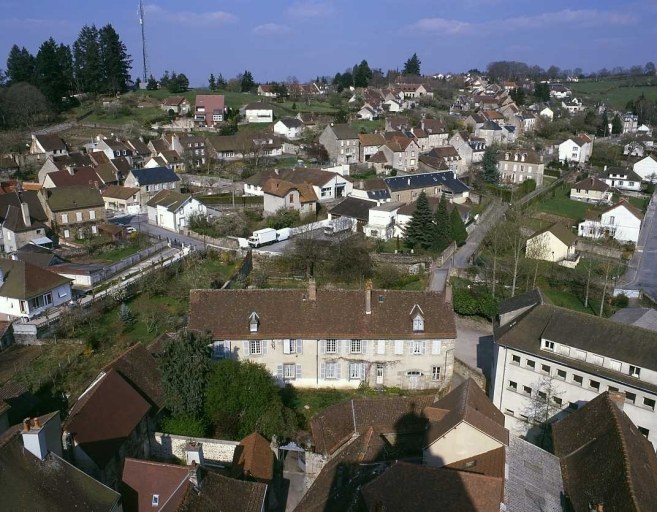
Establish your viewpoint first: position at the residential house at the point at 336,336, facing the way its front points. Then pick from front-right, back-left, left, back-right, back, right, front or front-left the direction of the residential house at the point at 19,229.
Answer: back-right

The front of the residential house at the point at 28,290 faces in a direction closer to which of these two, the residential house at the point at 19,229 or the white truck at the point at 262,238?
the white truck

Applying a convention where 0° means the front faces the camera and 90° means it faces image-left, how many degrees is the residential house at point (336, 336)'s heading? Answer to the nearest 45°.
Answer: approximately 0°

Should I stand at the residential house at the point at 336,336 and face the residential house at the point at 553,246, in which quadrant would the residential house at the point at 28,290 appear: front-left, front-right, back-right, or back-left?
back-left

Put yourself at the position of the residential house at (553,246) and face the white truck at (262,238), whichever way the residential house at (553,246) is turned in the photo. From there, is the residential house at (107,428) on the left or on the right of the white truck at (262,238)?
left

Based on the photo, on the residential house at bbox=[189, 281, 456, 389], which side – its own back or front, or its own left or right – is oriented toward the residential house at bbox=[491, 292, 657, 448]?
left

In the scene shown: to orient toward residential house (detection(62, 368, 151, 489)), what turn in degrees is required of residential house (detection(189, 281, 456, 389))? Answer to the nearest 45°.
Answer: approximately 45° to its right

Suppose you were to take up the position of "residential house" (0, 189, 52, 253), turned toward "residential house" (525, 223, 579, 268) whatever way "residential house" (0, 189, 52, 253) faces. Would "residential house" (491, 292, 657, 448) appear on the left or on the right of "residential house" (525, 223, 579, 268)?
right

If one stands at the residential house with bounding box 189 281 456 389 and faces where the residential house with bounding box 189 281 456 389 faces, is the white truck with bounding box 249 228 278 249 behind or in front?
behind
